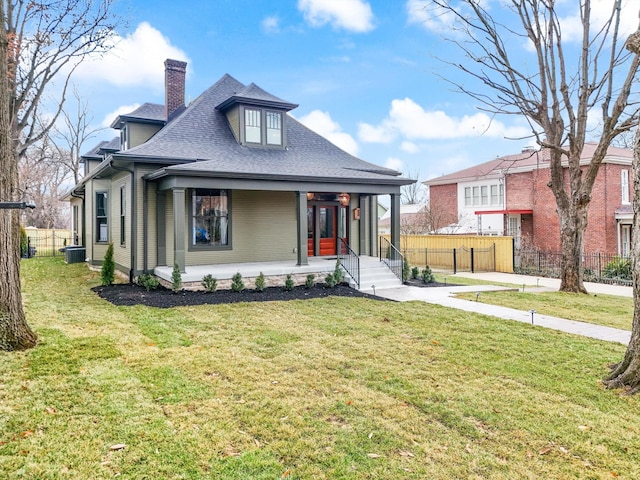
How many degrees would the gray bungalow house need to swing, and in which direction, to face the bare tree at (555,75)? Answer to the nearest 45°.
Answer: approximately 45° to its left

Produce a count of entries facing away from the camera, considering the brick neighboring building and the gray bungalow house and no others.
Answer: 0

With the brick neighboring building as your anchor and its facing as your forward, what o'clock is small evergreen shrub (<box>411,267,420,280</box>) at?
The small evergreen shrub is roughly at 2 o'clock from the brick neighboring building.

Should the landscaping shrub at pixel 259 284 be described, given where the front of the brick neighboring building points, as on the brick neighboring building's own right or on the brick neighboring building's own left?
on the brick neighboring building's own right

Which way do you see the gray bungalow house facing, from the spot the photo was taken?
facing the viewer and to the right of the viewer

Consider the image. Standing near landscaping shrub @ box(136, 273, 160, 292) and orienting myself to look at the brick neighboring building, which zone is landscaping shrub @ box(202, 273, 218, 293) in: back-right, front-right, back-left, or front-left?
front-right

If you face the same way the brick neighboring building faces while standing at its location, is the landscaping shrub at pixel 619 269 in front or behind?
in front

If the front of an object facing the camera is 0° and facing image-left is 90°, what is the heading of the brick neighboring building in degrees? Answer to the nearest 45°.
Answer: approximately 315°
